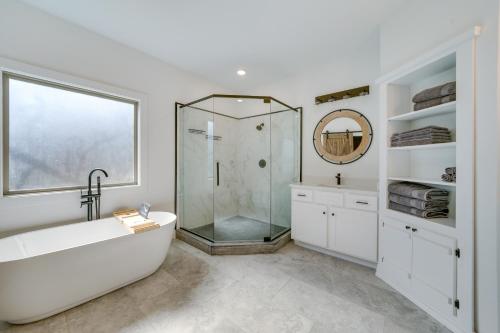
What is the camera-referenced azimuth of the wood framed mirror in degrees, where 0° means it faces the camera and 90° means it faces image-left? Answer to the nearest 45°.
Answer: approximately 0°

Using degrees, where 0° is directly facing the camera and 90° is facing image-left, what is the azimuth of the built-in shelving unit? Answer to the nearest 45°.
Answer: approximately 45°

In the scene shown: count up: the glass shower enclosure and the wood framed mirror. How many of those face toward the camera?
2

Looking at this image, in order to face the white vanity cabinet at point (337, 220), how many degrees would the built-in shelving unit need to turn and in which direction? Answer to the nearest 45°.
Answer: approximately 45° to its right

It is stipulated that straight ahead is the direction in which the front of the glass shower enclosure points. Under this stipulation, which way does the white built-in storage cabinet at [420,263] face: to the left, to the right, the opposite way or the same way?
to the right

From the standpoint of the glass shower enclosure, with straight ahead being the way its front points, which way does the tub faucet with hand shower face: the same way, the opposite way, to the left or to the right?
to the left
